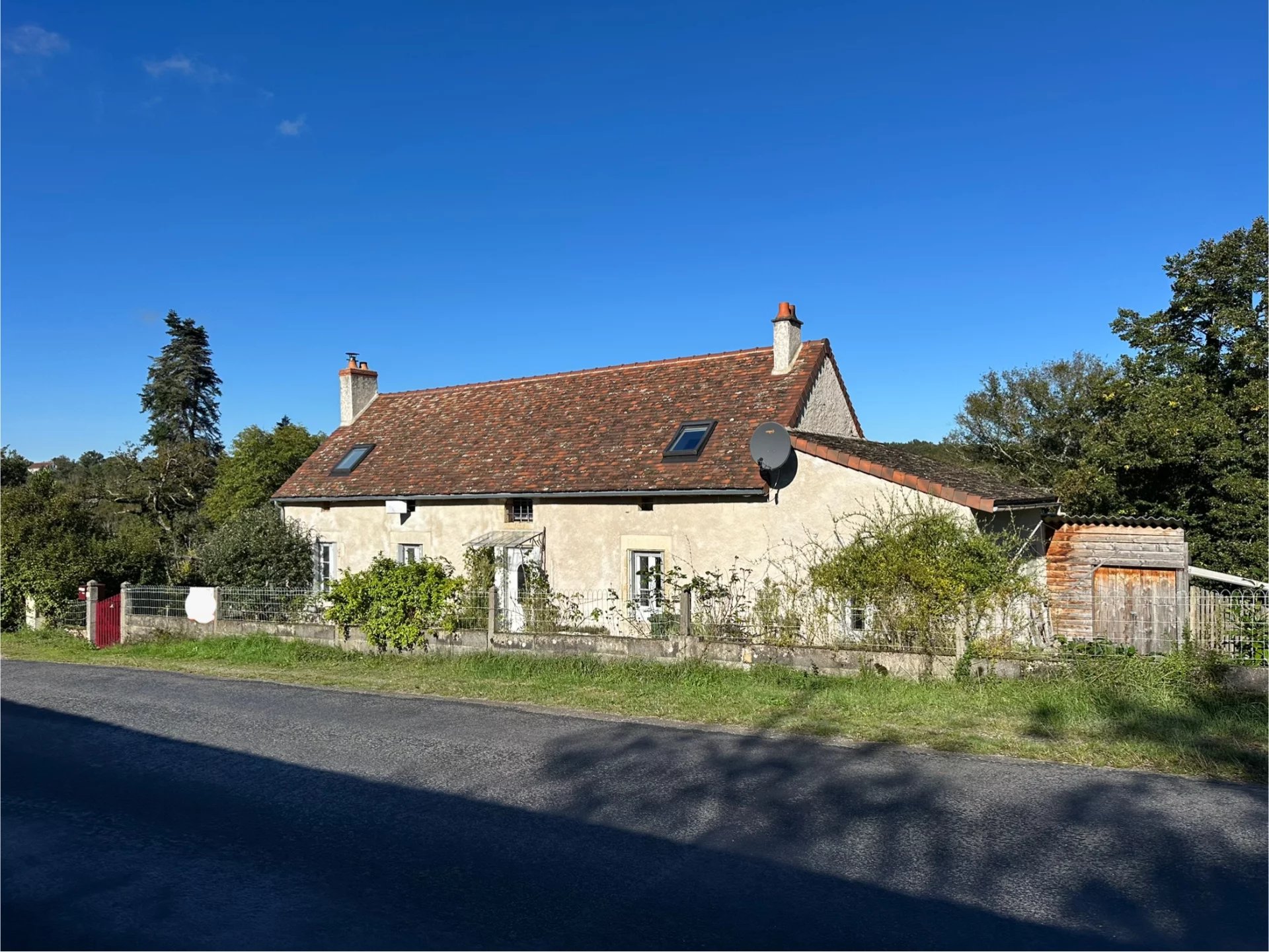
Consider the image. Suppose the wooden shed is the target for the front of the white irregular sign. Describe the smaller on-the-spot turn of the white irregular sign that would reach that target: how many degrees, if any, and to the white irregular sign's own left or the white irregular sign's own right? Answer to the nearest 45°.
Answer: approximately 45° to the white irregular sign's own left

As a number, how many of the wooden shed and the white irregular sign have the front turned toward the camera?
2

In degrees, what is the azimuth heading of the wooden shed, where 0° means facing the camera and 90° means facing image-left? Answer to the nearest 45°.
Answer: approximately 0°

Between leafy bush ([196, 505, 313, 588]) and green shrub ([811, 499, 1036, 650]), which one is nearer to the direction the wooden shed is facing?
the green shrub

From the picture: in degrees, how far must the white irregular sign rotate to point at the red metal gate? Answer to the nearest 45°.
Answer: approximately 135° to its right

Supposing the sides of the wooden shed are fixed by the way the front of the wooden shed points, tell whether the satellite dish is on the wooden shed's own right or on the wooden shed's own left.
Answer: on the wooden shed's own right

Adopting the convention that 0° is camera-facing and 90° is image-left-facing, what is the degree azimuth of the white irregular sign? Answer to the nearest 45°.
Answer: approximately 0°
